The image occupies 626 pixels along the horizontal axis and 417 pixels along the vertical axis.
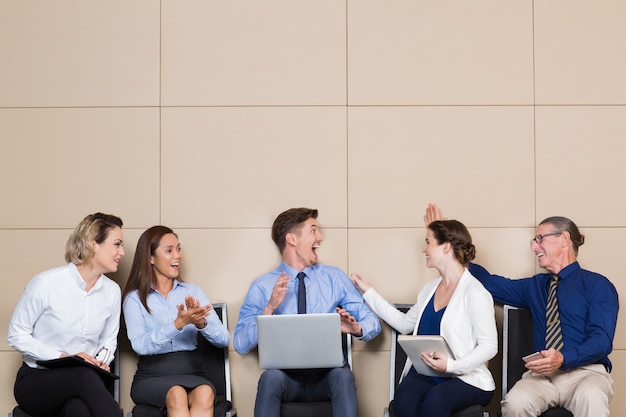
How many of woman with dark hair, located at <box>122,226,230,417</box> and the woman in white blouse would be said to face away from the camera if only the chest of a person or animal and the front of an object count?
0

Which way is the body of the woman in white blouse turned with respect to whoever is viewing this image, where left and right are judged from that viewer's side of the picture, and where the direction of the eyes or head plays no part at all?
facing the viewer and to the right of the viewer

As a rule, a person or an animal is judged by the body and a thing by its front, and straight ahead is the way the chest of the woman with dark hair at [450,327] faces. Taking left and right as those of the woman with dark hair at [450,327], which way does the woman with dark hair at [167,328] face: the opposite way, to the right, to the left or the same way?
to the left

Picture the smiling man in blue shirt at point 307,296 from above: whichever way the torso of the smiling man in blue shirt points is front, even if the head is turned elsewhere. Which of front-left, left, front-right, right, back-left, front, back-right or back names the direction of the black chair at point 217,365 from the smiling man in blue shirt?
right

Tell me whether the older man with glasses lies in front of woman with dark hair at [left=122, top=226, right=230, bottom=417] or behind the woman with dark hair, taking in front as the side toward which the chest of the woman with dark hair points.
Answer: in front

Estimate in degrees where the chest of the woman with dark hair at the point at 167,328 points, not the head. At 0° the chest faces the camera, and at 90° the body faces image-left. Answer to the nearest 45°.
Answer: approximately 315°

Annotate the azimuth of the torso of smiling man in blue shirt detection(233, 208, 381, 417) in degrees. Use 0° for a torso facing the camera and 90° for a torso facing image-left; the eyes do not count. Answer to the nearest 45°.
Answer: approximately 0°

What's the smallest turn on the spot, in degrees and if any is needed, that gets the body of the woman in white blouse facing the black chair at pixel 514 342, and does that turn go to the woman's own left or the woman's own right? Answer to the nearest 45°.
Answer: approximately 45° to the woman's own left

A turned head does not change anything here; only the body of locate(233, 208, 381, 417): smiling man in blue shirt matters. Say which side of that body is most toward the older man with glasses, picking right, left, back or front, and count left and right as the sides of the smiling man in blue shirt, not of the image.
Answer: left

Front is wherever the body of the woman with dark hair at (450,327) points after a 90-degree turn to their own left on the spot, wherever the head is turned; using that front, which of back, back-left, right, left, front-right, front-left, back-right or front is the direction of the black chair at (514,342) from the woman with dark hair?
left

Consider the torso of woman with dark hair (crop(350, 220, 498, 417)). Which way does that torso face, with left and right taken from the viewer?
facing the viewer and to the left of the viewer

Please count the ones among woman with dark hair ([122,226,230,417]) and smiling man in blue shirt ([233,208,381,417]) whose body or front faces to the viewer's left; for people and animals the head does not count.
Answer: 0

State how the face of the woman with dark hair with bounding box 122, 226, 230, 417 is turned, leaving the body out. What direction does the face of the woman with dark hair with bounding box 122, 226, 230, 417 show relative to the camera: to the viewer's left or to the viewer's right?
to the viewer's right

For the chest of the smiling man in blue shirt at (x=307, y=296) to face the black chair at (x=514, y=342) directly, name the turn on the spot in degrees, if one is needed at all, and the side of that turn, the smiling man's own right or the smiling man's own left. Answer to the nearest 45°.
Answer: approximately 90° to the smiling man's own left
